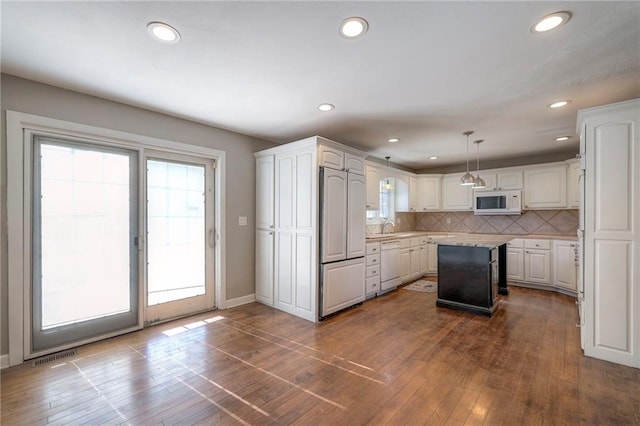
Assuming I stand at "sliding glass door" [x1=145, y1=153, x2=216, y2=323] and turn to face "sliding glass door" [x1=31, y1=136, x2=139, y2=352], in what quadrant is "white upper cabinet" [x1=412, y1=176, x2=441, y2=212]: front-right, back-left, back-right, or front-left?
back-left

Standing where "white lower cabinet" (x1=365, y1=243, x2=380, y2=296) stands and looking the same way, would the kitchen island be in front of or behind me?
in front

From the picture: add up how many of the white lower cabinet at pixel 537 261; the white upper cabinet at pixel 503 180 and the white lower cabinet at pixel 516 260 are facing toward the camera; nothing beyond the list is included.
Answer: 3

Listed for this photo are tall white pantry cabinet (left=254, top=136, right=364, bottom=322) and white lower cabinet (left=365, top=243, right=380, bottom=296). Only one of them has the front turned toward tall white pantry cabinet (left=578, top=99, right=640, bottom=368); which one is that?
the white lower cabinet

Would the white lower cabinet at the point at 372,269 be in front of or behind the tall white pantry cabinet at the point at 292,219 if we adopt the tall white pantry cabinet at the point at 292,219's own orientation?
behind

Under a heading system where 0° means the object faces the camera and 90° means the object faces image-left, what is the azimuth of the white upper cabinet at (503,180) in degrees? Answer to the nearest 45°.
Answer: approximately 0°

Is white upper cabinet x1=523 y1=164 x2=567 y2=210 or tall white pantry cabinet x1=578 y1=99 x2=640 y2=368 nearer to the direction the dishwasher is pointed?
the tall white pantry cabinet

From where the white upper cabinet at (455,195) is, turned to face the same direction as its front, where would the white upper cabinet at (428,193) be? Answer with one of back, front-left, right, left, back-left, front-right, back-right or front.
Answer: right

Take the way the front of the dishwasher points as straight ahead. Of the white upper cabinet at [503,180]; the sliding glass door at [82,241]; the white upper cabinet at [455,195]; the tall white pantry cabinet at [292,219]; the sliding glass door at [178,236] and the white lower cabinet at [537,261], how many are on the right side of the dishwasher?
3

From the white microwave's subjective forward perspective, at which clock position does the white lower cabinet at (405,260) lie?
The white lower cabinet is roughly at 2 o'clock from the white microwave.

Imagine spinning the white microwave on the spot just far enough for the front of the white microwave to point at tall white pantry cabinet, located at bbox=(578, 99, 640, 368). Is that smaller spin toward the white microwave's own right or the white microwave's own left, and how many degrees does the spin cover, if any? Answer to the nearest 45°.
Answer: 0° — it already faces it

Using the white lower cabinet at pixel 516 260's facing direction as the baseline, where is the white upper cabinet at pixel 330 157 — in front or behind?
in front

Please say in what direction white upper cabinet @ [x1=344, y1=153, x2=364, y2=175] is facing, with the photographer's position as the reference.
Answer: facing the viewer and to the right of the viewer

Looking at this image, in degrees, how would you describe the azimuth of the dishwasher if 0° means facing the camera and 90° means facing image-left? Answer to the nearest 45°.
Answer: approximately 315°

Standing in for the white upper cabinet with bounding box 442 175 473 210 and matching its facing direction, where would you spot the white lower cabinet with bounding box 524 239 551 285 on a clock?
The white lower cabinet is roughly at 10 o'clock from the white upper cabinet.

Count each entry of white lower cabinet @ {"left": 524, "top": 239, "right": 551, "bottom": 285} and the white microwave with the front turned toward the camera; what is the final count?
2

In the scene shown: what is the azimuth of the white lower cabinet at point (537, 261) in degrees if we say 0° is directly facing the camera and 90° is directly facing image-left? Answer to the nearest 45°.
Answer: approximately 0°
